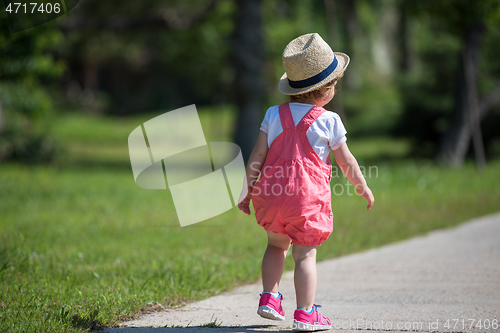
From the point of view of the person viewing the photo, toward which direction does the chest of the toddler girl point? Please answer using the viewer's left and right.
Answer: facing away from the viewer and to the right of the viewer

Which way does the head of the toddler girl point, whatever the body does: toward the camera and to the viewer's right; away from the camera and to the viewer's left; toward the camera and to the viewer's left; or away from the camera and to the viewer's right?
away from the camera and to the viewer's right
